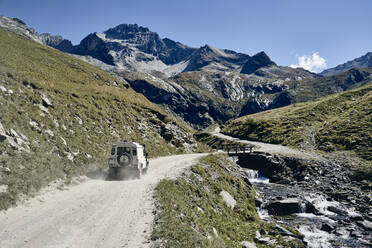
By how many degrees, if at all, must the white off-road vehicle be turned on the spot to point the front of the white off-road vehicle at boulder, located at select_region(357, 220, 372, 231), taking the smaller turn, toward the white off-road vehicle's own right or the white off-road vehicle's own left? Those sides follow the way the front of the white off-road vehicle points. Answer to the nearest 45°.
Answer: approximately 90° to the white off-road vehicle's own right

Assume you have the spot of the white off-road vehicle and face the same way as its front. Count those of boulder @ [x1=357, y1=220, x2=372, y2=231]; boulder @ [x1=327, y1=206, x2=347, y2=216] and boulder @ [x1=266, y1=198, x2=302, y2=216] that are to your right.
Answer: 3

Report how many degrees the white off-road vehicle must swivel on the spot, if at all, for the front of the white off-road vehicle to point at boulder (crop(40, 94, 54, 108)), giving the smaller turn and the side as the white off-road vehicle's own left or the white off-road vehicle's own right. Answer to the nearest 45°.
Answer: approximately 45° to the white off-road vehicle's own left

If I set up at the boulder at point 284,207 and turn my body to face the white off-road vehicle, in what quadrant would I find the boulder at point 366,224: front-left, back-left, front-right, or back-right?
back-left

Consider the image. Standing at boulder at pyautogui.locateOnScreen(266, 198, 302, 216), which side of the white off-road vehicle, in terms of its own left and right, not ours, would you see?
right

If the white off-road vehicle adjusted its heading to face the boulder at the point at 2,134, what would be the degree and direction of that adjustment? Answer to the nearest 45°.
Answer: approximately 135° to its left

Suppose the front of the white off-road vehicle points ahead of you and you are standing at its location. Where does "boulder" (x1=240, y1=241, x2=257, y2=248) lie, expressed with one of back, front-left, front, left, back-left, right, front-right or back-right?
back-right

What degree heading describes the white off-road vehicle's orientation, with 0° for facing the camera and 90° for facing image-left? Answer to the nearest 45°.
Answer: approximately 180°

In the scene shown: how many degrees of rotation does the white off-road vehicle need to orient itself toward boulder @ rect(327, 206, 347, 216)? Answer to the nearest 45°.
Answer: approximately 90° to its right

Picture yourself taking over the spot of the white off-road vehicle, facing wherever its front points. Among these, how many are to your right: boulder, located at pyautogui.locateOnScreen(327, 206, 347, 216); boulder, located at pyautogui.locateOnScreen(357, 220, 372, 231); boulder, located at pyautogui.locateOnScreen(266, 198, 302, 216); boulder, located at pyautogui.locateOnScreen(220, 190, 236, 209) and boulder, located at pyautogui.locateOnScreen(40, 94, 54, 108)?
4
